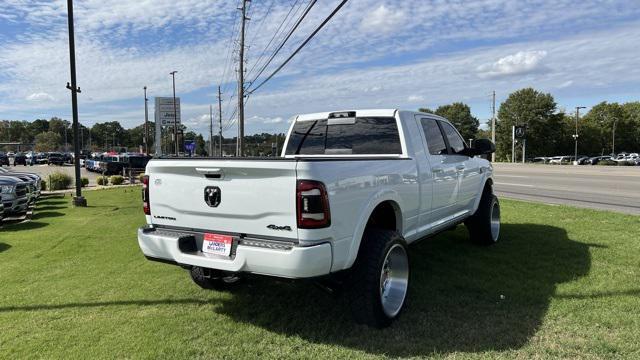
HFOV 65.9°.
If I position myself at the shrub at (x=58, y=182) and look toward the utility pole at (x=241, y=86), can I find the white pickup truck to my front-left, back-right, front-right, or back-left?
back-right

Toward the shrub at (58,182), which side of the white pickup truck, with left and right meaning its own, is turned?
left

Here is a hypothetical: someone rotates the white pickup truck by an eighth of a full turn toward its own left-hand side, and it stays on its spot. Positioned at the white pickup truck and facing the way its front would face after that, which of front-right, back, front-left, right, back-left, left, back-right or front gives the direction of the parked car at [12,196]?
front-left

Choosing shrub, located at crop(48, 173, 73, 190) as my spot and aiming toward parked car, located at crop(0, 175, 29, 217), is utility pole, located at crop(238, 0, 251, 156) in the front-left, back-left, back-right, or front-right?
back-left

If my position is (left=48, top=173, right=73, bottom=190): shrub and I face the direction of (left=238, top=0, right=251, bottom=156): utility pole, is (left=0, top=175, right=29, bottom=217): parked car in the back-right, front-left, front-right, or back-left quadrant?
back-right

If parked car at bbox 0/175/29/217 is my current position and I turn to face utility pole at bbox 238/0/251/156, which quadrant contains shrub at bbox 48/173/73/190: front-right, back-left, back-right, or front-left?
front-left

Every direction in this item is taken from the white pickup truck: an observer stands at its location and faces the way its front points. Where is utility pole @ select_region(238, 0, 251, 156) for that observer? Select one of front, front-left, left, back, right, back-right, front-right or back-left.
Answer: front-left

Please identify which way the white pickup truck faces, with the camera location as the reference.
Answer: facing away from the viewer and to the right of the viewer
